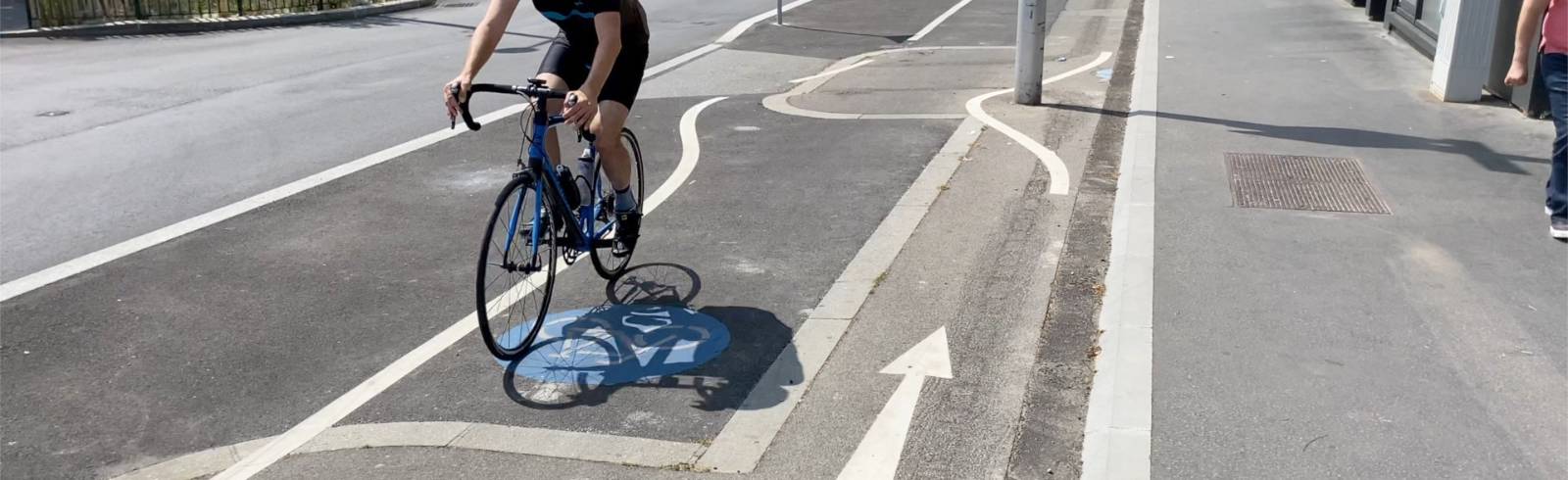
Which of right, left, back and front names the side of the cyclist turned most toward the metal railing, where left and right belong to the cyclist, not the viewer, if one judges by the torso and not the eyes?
right

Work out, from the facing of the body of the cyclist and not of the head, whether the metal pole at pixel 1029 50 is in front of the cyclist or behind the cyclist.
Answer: behind

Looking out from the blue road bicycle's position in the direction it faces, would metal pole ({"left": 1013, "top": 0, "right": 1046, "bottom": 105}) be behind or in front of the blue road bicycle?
behind

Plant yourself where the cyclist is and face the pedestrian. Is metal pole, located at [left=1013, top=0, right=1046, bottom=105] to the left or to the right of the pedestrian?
left

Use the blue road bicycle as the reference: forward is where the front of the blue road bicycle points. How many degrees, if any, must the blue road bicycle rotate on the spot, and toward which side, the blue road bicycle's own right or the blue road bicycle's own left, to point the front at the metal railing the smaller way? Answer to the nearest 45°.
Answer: approximately 135° to the blue road bicycle's own right

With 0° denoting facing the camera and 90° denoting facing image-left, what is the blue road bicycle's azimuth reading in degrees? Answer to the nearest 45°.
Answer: approximately 45°

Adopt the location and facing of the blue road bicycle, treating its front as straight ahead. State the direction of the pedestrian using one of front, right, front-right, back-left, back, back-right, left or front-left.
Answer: back-left

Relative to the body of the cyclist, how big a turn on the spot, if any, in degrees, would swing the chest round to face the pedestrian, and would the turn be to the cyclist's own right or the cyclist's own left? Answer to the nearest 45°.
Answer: approximately 135° to the cyclist's own left
